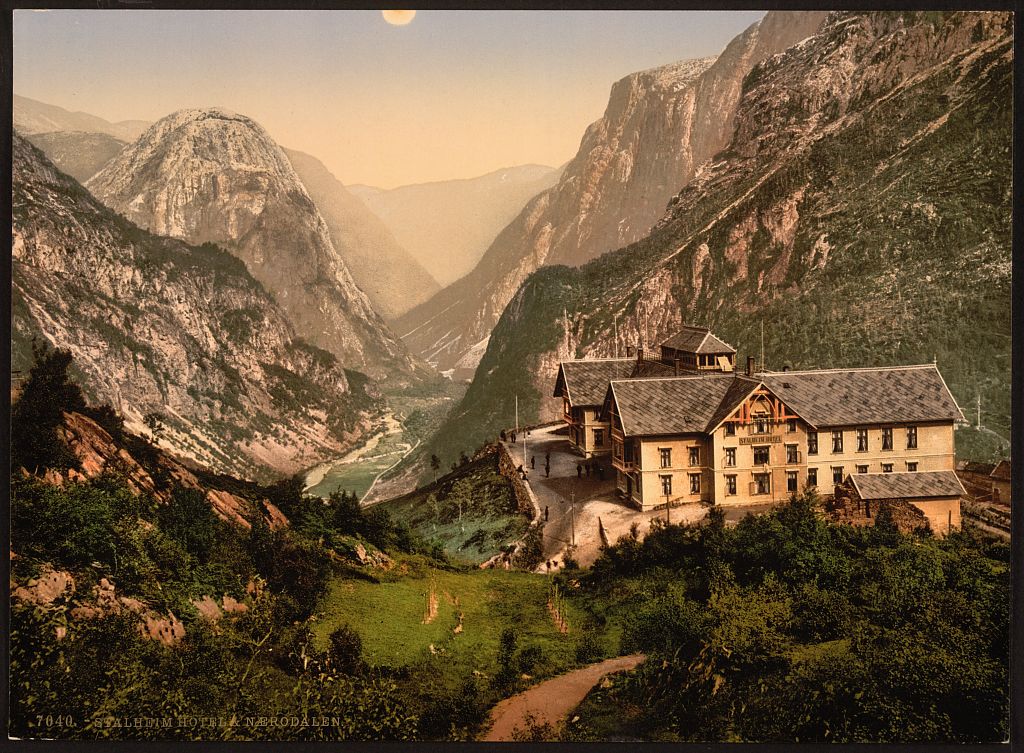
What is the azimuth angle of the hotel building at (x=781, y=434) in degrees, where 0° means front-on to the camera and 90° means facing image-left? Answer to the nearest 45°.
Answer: approximately 0°

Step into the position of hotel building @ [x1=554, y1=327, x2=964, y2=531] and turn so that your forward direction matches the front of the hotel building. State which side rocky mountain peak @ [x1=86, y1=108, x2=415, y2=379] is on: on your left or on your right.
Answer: on your right

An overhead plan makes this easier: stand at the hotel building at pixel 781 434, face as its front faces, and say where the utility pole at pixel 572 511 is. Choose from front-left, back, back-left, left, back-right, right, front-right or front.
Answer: right

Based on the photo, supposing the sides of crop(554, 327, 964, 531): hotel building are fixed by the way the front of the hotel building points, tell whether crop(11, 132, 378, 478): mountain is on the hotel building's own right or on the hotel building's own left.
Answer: on the hotel building's own right
